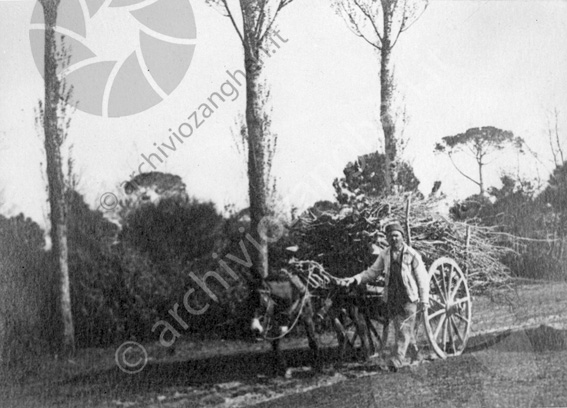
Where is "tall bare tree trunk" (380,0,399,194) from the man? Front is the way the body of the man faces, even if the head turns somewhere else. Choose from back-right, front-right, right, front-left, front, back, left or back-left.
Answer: back-right

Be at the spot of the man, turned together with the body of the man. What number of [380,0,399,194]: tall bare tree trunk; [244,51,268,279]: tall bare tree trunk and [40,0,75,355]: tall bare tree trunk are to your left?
0

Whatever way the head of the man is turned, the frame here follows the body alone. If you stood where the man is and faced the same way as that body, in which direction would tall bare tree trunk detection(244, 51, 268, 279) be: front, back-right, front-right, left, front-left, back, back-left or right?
right

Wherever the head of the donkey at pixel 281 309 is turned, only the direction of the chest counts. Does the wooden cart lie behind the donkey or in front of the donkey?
behind

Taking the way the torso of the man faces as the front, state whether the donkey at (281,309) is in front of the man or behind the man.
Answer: in front

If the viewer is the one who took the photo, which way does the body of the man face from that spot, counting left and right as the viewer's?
facing the viewer and to the left of the viewer

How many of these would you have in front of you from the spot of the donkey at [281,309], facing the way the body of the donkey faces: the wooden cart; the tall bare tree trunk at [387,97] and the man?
0

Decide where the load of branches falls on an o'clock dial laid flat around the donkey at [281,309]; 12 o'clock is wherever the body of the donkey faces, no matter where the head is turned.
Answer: The load of branches is roughly at 6 o'clock from the donkey.

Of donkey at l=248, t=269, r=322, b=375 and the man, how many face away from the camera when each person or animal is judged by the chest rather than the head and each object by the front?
0

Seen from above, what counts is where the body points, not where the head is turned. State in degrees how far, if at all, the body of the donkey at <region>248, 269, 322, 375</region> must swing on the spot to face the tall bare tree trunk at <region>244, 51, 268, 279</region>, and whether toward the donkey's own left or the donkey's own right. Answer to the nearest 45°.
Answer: approximately 135° to the donkey's own right

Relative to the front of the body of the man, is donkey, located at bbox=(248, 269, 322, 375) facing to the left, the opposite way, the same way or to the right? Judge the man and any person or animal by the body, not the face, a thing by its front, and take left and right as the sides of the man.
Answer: the same way

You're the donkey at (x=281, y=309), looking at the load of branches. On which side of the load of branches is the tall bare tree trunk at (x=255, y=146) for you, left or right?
left

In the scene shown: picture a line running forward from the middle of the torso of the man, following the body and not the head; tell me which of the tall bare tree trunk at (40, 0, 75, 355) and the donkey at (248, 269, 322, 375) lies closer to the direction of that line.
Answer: the donkey

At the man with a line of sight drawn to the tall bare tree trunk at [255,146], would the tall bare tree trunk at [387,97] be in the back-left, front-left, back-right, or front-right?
front-right

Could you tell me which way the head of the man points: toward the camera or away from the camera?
toward the camera
